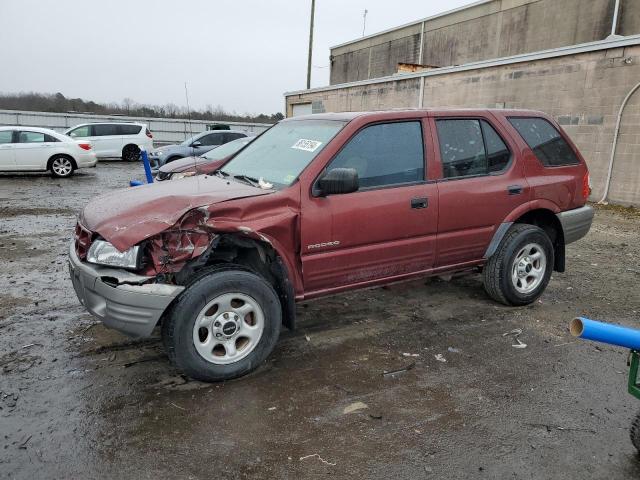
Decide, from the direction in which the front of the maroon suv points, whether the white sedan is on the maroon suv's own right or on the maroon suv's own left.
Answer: on the maroon suv's own right

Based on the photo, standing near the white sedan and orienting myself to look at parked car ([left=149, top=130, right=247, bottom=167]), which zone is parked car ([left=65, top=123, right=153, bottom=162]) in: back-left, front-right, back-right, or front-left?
front-left

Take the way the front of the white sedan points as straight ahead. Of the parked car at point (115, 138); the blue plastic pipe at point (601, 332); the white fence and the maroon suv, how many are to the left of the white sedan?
2

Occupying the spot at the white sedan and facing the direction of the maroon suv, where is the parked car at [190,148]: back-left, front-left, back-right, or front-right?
front-left

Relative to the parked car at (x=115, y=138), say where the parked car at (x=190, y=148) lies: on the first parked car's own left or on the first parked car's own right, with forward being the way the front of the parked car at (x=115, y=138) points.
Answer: on the first parked car's own left

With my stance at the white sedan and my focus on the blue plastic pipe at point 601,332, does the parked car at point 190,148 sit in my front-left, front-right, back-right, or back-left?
front-left

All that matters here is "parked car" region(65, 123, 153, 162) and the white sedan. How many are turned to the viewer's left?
2

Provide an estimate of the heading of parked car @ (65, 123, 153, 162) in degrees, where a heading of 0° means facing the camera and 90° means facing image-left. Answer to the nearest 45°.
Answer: approximately 90°

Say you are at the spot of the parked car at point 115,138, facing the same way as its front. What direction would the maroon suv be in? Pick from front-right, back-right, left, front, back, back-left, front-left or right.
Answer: left

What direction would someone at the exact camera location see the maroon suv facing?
facing the viewer and to the left of the viewer

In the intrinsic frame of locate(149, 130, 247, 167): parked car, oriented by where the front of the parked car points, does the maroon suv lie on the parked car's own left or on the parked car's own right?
on the parked car's own left

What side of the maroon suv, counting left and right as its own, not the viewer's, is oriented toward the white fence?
right

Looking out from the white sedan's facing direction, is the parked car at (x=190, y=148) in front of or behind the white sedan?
behind

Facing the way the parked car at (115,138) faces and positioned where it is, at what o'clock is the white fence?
The white fence is roughly at 3 o'clock from the parked car.

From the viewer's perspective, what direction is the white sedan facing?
to the viewer's left
